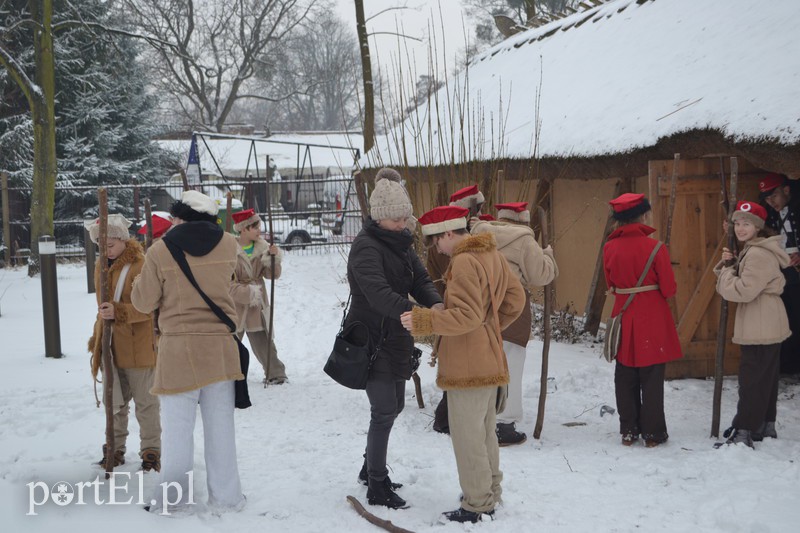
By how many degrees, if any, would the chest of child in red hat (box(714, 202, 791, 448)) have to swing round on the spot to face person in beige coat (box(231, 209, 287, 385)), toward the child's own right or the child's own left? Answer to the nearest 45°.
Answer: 0° — they already face them

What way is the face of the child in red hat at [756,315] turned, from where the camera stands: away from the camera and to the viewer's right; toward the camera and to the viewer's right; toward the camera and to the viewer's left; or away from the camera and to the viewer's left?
toward the camera and to the viewer's left

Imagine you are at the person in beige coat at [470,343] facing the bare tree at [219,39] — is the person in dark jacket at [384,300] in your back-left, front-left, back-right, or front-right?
front-left

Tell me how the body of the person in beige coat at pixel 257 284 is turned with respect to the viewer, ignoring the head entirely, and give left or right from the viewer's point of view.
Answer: facing the viewer and to the right of the viewer

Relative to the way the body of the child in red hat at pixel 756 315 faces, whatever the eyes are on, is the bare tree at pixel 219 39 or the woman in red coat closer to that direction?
the woman in red coat

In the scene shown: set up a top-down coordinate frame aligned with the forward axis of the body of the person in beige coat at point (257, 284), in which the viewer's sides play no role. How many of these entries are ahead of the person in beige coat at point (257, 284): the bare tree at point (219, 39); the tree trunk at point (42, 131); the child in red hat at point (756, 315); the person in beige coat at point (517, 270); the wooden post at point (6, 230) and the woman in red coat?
3

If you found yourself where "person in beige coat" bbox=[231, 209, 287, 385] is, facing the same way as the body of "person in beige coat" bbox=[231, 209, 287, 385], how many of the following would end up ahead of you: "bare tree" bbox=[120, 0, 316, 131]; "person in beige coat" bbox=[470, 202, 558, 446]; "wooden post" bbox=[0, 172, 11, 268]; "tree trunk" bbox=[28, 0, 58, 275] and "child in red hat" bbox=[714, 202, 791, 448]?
2

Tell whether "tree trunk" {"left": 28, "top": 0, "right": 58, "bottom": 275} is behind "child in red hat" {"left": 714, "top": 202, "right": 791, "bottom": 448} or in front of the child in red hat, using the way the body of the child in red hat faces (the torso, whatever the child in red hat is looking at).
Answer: in front

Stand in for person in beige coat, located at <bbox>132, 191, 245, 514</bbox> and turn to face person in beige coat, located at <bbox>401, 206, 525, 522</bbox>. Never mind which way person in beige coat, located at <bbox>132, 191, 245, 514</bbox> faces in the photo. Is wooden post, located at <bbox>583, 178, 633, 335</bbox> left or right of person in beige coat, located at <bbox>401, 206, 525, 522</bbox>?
left

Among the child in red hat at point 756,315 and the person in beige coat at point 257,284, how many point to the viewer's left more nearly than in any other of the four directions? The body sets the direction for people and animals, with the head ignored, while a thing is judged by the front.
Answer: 1

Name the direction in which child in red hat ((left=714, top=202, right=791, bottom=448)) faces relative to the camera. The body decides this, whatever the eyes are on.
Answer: to the viewer's left
